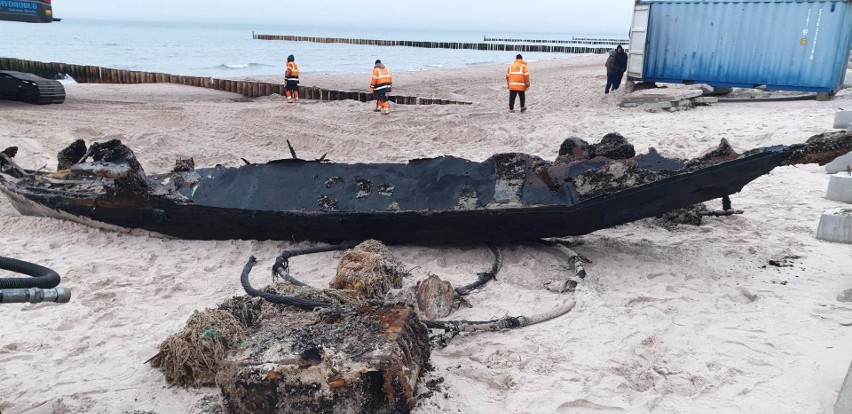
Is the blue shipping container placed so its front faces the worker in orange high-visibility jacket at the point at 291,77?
yes

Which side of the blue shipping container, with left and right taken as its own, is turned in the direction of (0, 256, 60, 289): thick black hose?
left

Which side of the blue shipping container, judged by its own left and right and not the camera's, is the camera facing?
left

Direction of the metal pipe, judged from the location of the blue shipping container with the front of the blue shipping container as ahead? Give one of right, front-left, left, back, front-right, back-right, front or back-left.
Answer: left

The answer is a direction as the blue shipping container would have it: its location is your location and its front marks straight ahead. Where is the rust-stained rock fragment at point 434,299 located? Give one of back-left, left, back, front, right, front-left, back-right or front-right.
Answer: left

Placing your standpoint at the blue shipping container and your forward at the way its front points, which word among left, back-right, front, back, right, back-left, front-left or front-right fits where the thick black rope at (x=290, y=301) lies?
left

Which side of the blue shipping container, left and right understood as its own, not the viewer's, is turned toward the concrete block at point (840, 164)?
left

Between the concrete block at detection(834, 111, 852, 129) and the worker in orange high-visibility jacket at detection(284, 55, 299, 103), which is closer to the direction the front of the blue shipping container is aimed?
the worker in orange high-visibility jacket

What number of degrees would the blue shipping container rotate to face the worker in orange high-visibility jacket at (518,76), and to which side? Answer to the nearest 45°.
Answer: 0° — it already faces them

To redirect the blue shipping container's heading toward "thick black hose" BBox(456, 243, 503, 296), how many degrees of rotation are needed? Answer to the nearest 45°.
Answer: approximately 90° to its left
